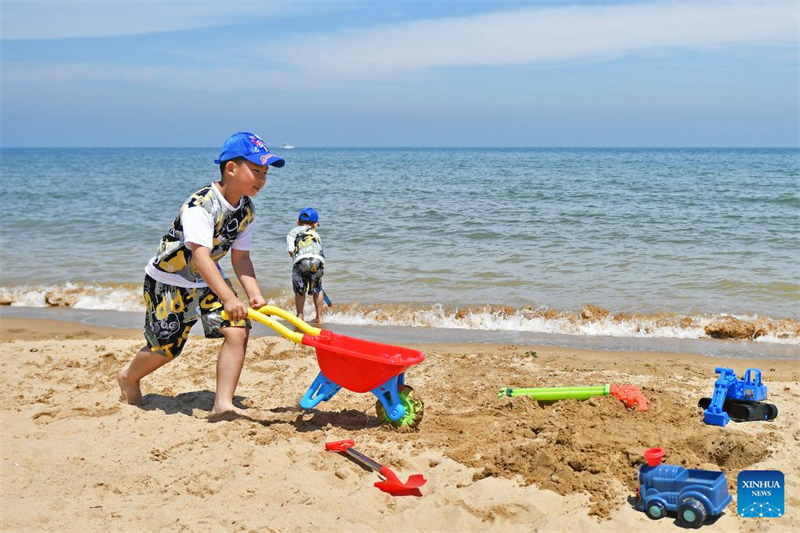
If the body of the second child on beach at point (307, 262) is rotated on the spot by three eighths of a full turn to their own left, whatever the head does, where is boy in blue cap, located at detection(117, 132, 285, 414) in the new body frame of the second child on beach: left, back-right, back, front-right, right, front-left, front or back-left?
front-left

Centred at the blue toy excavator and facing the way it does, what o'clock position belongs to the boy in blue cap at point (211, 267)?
The boy in blue cap is roughly at 1 o'clock from the blue toy excavator.

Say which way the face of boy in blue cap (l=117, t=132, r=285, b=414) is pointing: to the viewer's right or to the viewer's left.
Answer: to the viewer's right

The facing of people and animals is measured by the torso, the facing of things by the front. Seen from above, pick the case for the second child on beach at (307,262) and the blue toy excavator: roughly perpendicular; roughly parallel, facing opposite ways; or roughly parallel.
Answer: roughly perpendicular

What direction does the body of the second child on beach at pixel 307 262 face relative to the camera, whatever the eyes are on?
away from the camera

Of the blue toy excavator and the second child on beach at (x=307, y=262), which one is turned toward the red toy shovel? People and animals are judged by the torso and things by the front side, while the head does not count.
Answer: the blue toy excavator

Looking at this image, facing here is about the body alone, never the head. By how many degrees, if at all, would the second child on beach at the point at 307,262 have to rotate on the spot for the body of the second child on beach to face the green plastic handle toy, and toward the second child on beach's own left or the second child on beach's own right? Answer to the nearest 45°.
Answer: approximately 180°

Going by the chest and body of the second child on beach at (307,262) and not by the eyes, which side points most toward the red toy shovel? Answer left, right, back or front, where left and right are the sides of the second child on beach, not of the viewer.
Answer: back

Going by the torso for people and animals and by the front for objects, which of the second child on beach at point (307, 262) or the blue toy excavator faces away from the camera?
the second child on beach

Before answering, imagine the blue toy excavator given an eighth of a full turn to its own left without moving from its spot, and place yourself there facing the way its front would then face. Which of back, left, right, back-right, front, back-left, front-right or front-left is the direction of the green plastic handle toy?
right

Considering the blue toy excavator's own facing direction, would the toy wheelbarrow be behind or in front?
in front

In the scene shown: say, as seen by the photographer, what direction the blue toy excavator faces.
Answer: facing the viewer and to the left of the viewer

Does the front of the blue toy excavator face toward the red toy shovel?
yes
